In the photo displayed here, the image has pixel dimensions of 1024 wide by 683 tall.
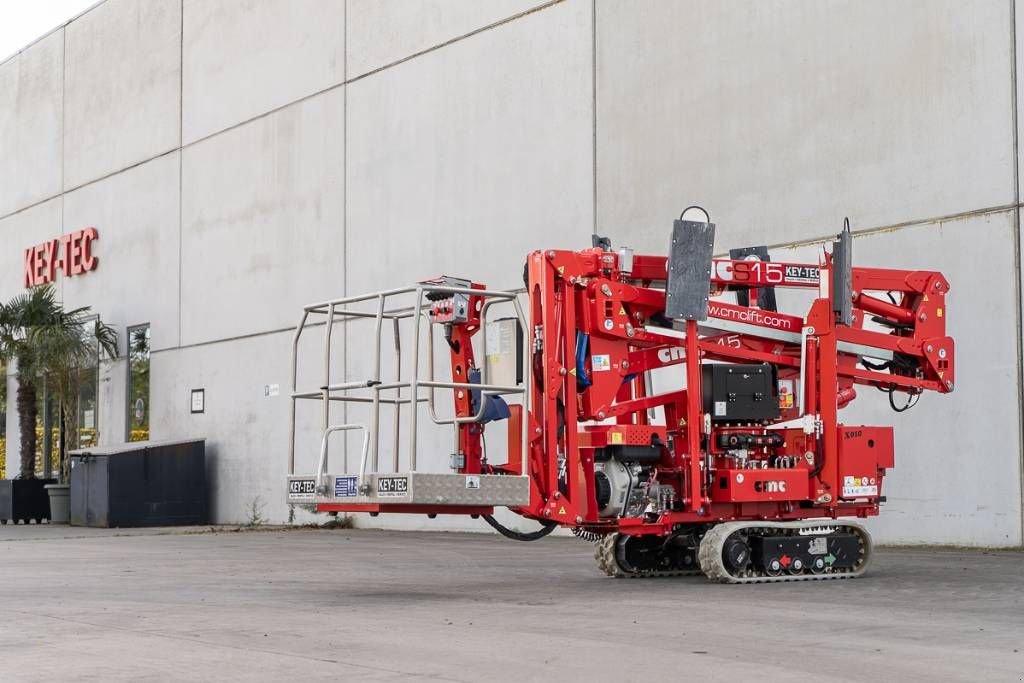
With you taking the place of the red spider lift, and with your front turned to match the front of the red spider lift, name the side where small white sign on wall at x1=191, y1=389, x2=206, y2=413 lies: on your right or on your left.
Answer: on your right

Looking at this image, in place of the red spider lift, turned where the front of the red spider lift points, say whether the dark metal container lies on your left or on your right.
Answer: on your right

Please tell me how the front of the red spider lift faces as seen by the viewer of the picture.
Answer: facing the viewer and to the left of the viewer

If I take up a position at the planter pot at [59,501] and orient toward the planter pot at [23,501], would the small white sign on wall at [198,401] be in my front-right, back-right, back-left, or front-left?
back-right

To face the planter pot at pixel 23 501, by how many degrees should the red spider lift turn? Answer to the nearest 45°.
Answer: approximately 90° to its right
